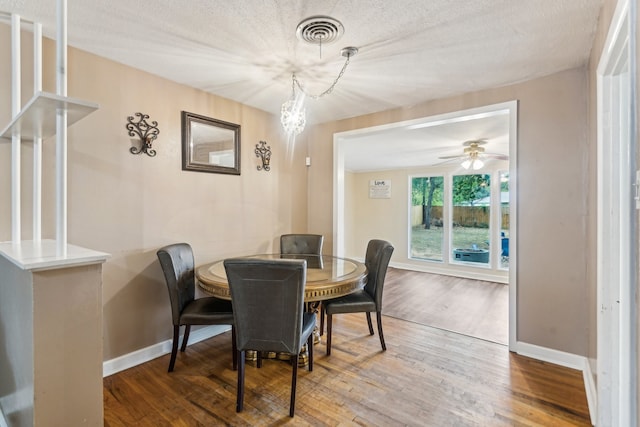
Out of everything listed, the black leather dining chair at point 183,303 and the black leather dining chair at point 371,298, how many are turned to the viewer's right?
1

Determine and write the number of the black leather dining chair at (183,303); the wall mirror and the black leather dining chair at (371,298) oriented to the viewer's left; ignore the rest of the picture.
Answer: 1

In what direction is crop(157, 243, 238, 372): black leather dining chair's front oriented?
to the viewer's right

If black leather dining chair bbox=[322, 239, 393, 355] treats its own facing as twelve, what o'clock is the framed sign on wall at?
The framed sign on wall is roughly at 3 o'clock from the black leather dining chair.

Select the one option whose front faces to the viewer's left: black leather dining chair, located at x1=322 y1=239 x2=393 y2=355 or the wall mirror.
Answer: the black leather dining chair

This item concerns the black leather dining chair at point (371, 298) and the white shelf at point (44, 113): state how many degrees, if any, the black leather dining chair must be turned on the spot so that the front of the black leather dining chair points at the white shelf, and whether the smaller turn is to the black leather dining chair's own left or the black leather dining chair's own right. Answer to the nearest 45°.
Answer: approximately 45° to the black leather dining chair's own left

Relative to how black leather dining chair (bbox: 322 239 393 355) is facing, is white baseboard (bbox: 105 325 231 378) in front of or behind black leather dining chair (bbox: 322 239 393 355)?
in front

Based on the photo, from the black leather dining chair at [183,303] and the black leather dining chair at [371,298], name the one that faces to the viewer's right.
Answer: the black leather dining chair at [183,303]

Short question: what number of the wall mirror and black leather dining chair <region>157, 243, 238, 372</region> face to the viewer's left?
0

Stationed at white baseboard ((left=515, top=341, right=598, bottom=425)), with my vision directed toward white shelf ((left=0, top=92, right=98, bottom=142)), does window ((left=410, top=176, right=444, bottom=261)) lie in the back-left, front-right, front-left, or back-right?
back-right

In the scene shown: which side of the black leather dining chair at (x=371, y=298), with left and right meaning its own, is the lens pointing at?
left
